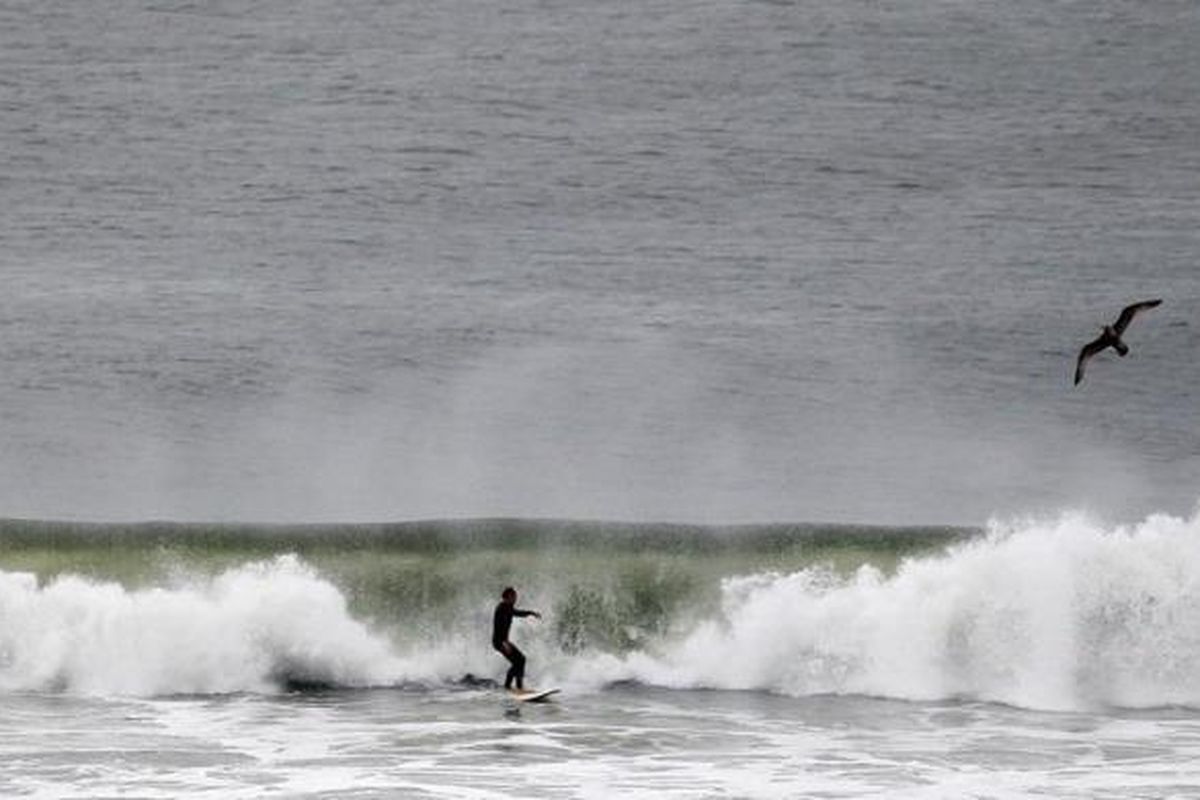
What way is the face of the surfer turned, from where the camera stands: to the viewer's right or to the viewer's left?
to the viewer's right

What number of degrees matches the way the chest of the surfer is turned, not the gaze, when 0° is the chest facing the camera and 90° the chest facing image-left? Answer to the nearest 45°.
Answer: approximately 270°
